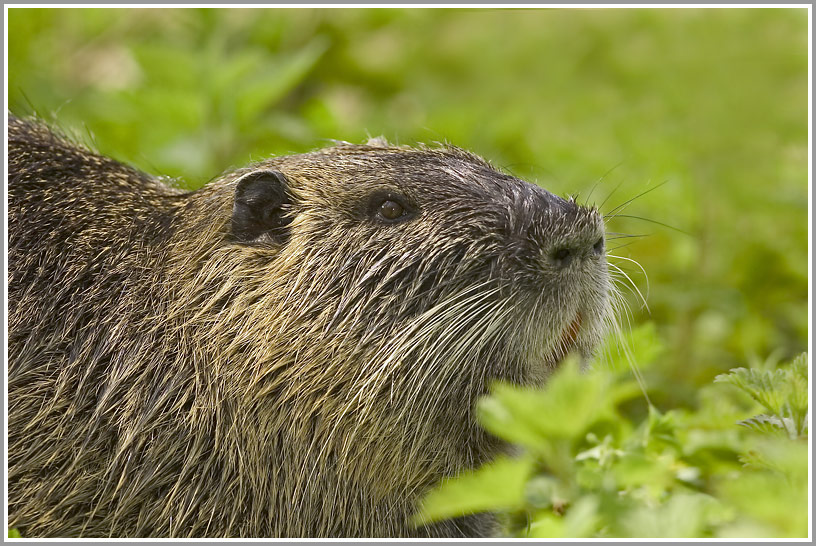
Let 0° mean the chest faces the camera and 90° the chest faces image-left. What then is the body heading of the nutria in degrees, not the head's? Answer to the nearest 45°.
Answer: approximately 270°

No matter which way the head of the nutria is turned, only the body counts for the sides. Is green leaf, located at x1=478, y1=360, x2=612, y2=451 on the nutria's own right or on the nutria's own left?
on the nutria's own right

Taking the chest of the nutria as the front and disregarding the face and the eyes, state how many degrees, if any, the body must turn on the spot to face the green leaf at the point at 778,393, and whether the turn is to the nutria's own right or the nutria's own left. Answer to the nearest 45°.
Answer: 0° — it already faces it
